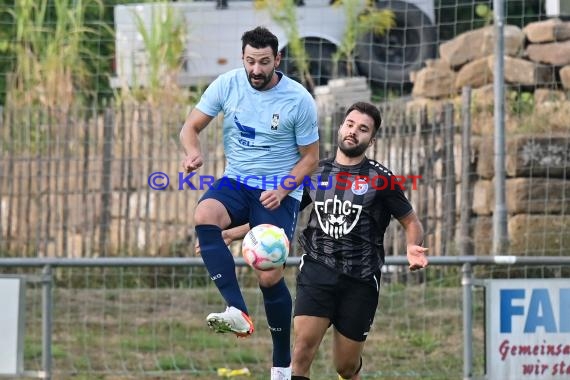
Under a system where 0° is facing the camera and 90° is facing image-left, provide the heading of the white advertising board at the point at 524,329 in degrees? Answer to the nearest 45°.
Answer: approximately 0°

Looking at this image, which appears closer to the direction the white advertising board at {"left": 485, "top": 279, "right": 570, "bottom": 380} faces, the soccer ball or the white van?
the soccer ball
